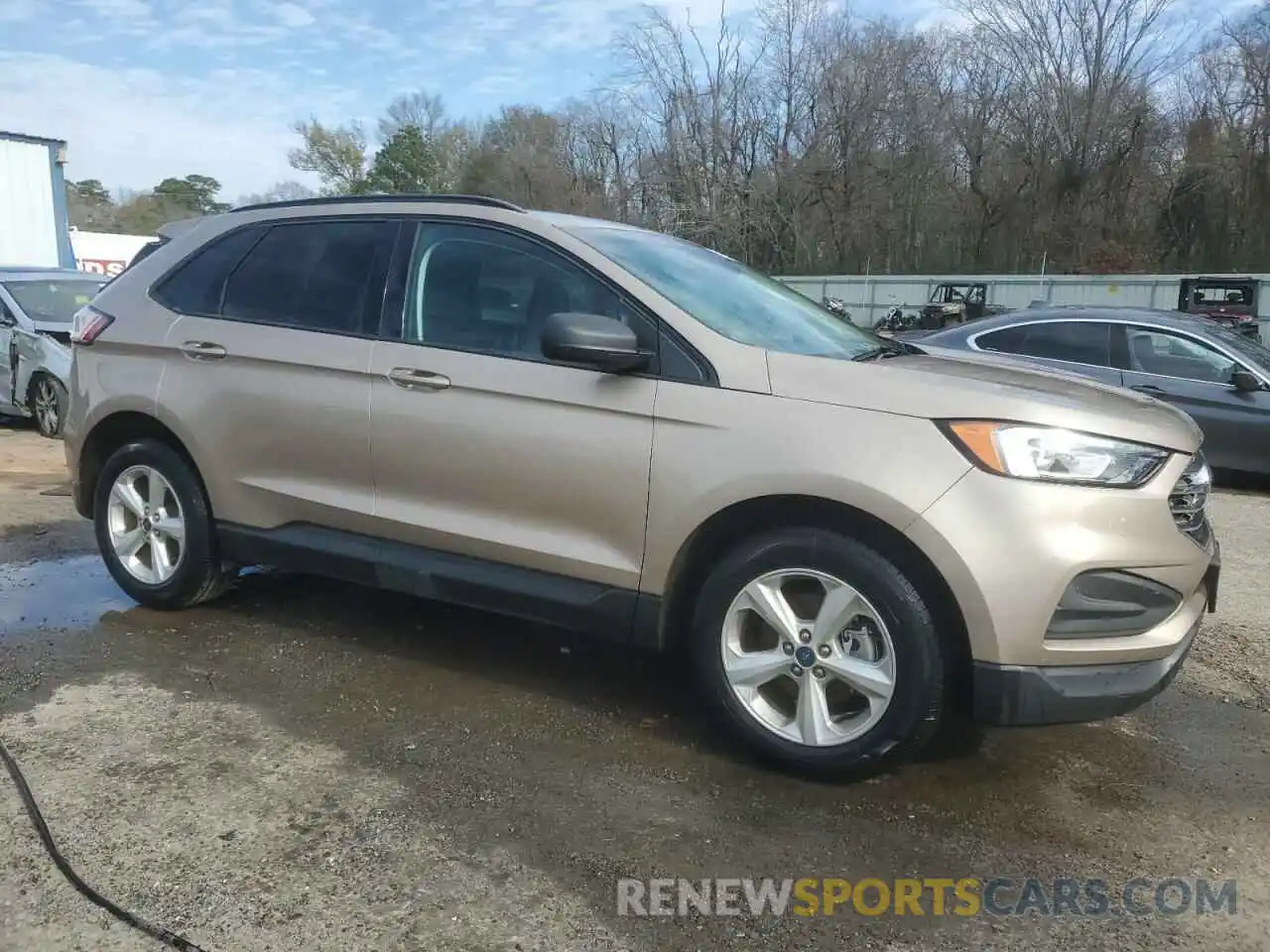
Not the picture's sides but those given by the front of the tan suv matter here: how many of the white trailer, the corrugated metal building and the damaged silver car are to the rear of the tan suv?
3

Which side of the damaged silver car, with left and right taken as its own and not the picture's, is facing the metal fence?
left

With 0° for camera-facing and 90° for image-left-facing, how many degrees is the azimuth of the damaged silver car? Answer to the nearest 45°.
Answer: approximately 315°

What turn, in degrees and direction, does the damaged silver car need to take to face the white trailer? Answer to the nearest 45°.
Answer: approximately 135° to its left

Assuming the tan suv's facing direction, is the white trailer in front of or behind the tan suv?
behind

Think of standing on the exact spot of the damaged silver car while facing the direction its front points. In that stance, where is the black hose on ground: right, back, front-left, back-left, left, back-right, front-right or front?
front-right

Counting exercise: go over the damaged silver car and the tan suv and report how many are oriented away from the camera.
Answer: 0

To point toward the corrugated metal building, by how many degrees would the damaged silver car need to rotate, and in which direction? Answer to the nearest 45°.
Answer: approximately 135° to its left

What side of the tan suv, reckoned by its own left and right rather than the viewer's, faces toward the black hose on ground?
right

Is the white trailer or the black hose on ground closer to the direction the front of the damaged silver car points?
the black hose on ground
